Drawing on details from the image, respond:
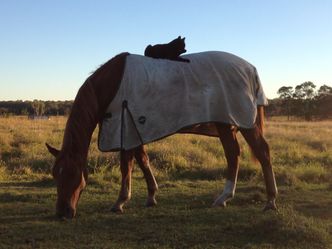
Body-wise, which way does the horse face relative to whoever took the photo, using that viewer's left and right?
facing to the left of the viewer

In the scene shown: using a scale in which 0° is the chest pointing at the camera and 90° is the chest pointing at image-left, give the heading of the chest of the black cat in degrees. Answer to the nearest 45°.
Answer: approximately 270°
